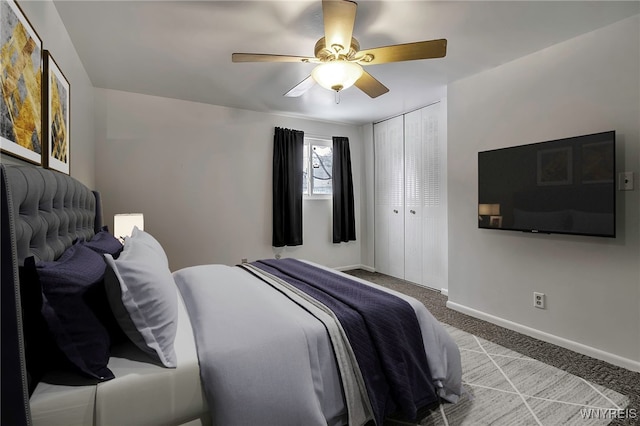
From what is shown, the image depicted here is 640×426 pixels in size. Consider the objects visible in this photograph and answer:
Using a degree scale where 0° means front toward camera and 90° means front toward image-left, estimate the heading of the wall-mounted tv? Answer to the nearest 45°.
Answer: approximately 45°

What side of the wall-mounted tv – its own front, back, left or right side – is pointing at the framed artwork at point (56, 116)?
front

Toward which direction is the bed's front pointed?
to the viewer's right

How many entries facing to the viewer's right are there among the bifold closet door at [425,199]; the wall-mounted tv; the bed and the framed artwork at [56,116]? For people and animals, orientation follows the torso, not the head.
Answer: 2

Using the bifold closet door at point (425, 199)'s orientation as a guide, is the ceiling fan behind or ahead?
ahead

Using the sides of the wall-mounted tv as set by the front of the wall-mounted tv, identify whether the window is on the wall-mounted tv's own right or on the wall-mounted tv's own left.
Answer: on the wall-mounted tv's own right

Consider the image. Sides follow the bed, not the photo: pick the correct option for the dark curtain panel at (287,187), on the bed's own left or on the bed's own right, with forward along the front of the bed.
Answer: on the bed's own left

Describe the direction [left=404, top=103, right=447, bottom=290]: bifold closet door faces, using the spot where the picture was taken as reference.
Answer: facing the viewer and to the left of the viewer

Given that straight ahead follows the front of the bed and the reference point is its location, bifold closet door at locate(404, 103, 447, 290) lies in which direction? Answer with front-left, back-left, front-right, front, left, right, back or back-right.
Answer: front-left

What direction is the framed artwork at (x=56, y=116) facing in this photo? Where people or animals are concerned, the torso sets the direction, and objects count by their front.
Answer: to the viewer's right

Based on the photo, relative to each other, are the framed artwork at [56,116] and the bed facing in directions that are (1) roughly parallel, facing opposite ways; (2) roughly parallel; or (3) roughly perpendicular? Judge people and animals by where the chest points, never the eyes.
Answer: roughly parallel

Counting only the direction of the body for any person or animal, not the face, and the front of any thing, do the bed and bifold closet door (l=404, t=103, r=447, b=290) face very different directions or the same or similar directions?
very different directions

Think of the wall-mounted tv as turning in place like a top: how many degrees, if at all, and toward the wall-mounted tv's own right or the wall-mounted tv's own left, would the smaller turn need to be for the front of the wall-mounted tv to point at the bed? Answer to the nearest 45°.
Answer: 0° — it already faces it

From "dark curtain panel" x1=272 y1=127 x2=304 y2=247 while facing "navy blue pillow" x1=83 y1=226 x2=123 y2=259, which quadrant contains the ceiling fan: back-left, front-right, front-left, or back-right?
front-left

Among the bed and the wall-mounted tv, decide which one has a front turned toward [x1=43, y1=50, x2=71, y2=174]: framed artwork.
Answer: the wall-mounted tv

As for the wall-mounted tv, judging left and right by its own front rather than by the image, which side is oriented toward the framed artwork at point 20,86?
front
